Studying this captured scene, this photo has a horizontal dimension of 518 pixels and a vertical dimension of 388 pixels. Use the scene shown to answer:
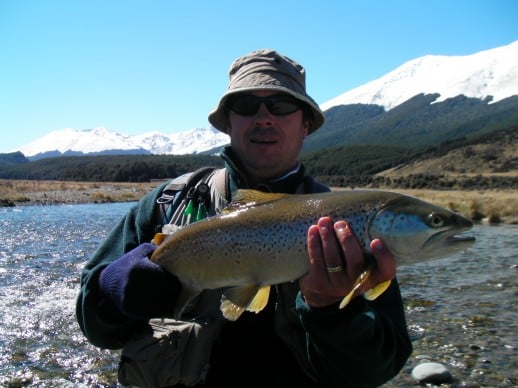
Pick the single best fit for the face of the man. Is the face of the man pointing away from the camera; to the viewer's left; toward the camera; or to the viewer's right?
toward the camera

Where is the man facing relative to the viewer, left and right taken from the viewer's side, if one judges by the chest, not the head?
facing the viewer
